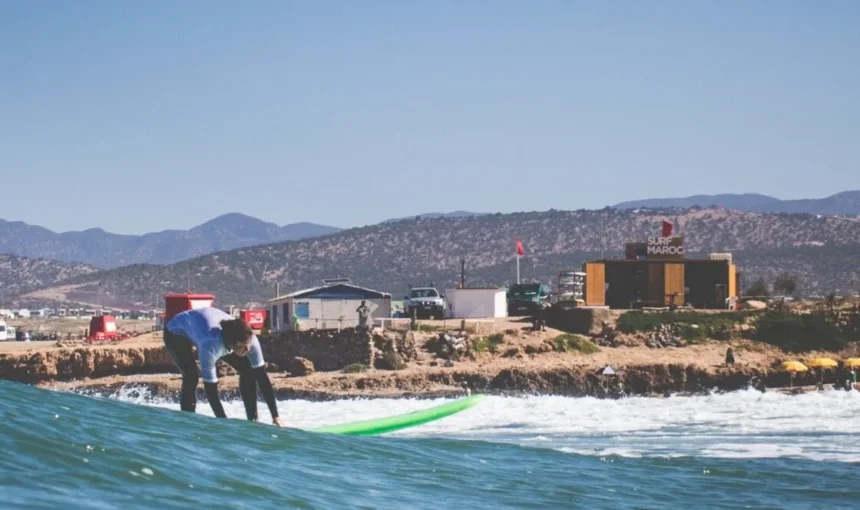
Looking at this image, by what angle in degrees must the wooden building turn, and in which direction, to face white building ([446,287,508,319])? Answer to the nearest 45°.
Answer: approximately 90° to its right

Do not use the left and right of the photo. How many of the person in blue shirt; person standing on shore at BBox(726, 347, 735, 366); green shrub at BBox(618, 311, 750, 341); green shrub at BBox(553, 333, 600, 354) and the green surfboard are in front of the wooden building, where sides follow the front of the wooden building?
5

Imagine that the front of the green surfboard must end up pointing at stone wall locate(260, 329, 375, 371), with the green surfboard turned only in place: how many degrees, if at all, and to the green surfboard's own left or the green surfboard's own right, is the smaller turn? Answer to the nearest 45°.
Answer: approximately 90° to the green surfboard's own left

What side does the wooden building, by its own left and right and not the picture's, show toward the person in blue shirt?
front

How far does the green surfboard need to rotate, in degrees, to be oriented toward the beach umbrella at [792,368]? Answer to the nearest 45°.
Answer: approximately 45° to its left

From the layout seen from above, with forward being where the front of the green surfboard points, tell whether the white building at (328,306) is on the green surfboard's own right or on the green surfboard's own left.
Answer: on the green surfboard's own left

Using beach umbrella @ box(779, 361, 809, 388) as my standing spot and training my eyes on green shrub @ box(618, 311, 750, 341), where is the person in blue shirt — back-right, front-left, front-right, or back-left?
back-left

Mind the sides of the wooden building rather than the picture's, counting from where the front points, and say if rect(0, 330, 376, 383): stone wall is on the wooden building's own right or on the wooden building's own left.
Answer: on the wooden building's own right

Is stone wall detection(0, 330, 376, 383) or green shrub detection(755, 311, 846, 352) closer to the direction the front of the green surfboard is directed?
the green shrub

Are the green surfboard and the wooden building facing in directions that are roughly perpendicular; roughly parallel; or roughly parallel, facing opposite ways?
roughly perpendicular

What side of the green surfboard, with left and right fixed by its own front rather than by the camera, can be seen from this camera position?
right

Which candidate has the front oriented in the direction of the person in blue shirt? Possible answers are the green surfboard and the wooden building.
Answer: the wooden building

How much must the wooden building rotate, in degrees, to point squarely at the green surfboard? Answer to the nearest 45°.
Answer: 0° — it already faces it

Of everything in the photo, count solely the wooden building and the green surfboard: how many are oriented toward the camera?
1
